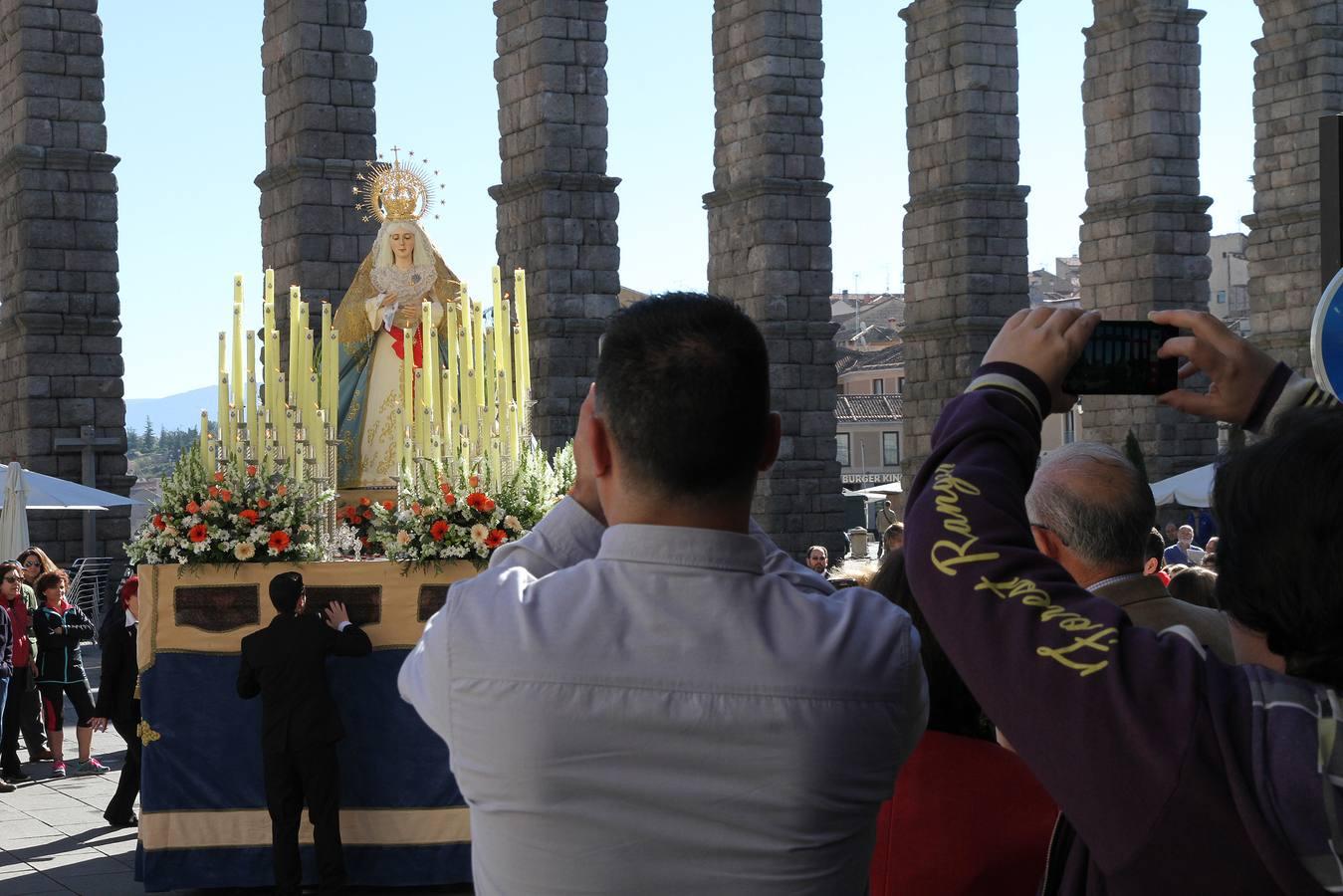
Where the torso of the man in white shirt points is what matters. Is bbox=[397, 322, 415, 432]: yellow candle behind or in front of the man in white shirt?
in front

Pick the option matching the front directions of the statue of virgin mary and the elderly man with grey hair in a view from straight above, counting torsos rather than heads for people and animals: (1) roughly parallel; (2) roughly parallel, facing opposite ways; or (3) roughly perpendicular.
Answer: roughly parallel, facing opposite ways

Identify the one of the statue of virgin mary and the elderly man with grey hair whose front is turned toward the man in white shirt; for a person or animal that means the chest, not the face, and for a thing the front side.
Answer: the statue of virgin mary

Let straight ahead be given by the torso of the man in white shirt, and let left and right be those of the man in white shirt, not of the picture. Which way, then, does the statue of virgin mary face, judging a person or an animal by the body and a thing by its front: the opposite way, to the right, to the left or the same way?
the opposite way

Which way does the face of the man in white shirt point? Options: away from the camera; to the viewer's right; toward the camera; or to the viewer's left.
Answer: away from the camera

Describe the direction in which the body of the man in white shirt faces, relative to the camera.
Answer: away from the camera

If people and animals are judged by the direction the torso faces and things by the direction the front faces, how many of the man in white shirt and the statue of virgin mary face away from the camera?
1

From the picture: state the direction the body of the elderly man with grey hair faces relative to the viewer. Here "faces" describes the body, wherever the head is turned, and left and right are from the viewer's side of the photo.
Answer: facing away from the viewer and to the left of the viewer

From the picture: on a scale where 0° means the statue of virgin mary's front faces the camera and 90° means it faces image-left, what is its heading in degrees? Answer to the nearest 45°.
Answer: approximately 0°

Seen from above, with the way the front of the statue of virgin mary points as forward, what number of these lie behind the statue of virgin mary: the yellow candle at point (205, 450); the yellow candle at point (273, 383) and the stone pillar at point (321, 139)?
1

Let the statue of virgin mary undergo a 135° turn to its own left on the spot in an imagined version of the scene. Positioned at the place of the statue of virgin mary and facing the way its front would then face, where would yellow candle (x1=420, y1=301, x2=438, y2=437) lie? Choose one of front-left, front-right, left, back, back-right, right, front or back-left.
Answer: back-right

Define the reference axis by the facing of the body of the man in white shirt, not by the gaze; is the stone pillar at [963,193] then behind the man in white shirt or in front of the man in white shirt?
in front

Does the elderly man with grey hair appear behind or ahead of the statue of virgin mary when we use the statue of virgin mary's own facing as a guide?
ahead

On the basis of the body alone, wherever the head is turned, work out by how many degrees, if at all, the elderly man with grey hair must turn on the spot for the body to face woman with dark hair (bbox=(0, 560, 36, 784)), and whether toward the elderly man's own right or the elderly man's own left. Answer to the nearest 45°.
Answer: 0° — they already face them
